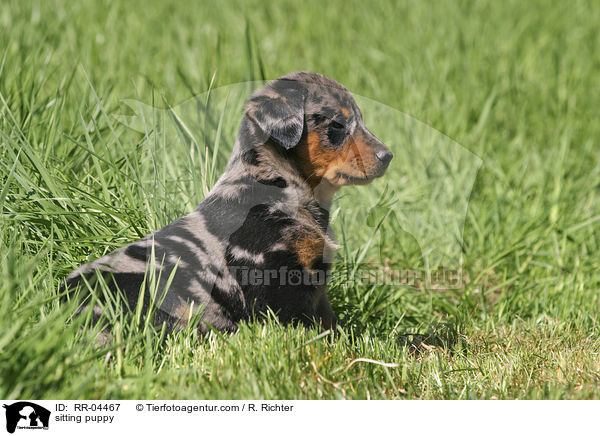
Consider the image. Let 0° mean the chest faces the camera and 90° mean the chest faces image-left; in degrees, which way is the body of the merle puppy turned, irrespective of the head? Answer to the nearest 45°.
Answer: approximately 270°
